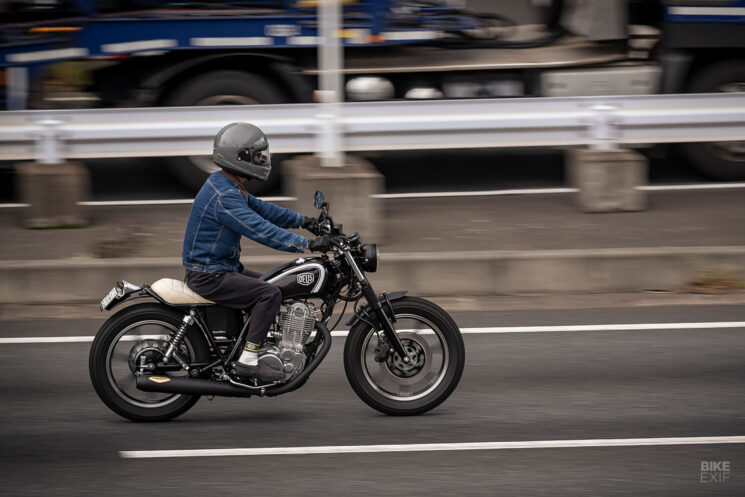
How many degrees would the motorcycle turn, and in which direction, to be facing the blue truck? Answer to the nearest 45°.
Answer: approximately 90° to its left

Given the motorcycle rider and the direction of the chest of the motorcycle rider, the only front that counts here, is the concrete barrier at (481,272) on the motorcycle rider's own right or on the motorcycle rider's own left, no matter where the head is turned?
on the motorcycle rider's own left

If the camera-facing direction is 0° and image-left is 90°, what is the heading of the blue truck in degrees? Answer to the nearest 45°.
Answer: approximately 270°

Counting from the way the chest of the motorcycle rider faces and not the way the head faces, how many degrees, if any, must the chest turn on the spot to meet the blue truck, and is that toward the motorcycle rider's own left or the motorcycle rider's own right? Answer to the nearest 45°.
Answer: approximately 90° to the motorcycle rider's own left

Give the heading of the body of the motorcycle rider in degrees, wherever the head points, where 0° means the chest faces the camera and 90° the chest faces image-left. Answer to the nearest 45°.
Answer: approximately 270°

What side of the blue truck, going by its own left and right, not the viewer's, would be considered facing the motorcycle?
right

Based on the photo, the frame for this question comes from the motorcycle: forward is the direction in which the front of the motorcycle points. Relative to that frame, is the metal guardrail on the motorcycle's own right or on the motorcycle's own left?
on the motorcycle's own left

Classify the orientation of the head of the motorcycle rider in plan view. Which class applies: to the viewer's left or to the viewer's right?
to the viewer's right

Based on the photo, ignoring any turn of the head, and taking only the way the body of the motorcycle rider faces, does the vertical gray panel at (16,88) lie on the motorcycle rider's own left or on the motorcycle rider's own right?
on the motorcycle rider's own left

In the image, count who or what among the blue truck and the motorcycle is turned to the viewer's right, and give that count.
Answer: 2

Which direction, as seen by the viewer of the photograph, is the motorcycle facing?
facing to the right of the viewer
